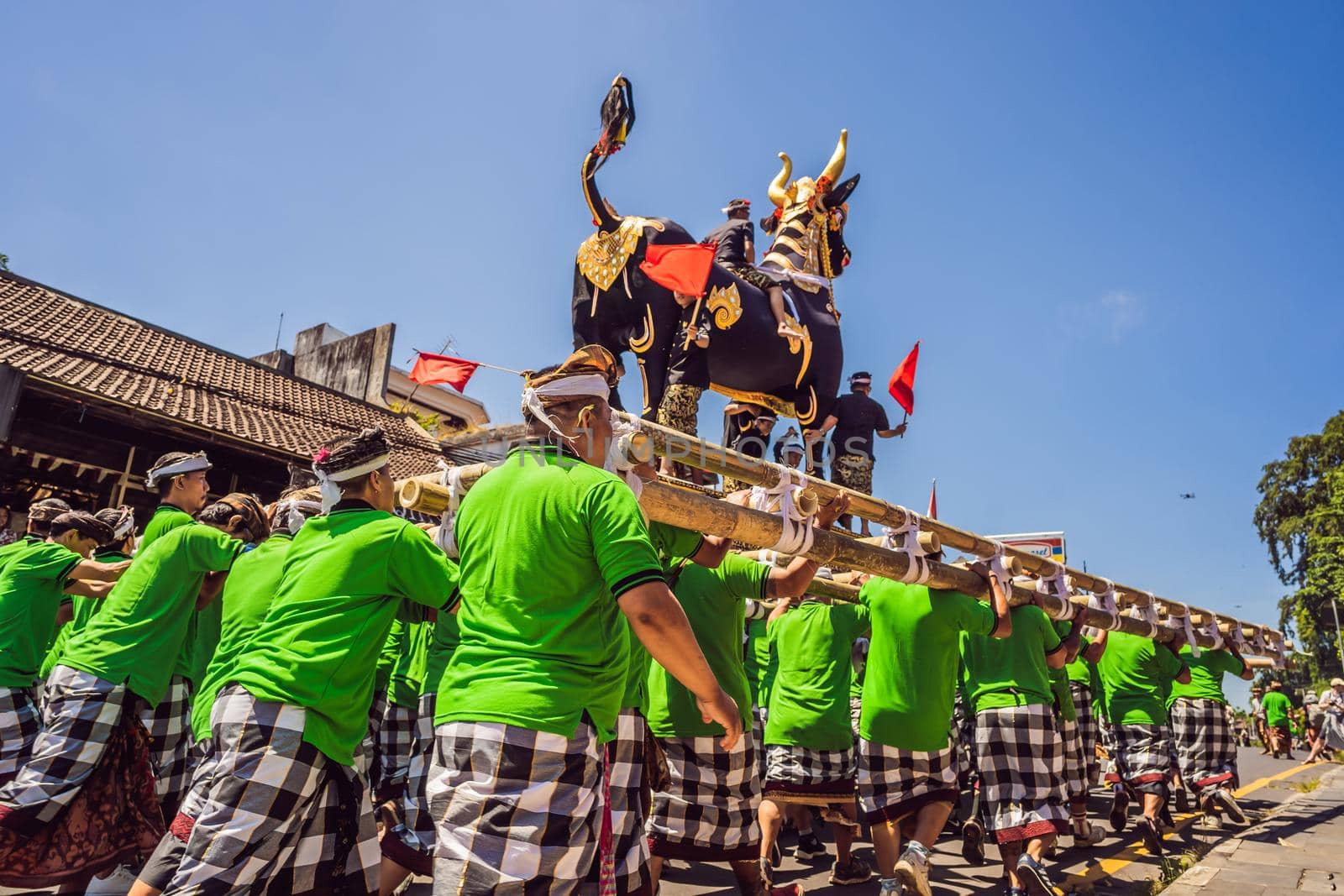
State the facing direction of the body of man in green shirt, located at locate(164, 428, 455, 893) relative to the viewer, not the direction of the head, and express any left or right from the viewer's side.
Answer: facing away from the viewer and to the right of the viewer

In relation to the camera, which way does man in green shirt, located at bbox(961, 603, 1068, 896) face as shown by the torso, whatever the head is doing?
away from the camera

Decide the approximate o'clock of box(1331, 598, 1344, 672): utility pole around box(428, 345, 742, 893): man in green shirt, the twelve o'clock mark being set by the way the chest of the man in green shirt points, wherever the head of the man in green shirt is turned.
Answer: The utility pole is roughly at 12 o'clock from the man in green shirt.

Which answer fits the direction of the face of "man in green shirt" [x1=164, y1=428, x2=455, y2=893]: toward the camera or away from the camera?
away from the camera

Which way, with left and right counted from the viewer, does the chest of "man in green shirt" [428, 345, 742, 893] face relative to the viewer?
facing away from the viewer and to the right of the viewer

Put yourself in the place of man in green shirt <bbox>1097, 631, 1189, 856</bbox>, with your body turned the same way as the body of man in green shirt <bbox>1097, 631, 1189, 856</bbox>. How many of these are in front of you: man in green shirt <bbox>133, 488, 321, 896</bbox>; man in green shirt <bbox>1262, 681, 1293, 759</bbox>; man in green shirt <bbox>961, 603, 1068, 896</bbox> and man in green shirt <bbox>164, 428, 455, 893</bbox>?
1

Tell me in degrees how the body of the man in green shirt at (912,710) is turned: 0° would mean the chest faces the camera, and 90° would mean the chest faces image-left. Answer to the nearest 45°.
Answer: approximately 180°

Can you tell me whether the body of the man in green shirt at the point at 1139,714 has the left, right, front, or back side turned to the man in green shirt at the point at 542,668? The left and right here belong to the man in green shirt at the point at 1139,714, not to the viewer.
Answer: back

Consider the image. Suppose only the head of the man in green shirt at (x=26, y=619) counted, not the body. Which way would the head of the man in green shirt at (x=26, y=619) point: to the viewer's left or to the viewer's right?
to the viewer's right

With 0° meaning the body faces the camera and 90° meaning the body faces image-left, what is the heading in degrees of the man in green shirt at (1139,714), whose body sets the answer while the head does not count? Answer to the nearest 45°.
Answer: approximately 180°

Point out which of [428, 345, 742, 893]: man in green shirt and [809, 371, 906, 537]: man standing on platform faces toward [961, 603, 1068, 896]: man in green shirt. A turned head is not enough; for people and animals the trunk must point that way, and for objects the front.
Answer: [428, 345, 742, 893]: man in green shirt

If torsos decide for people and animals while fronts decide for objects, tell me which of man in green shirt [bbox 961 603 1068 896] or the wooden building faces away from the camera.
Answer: the man in green shirt

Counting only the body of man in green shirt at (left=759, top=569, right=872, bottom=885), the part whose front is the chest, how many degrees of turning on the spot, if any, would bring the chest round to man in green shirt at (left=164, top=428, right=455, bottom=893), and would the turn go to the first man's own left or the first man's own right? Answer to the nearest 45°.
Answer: approximately 135° to the first man's own left

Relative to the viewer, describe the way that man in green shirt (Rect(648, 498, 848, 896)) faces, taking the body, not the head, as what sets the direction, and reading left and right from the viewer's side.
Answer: facing away from the viewer and to the right of the viewer
